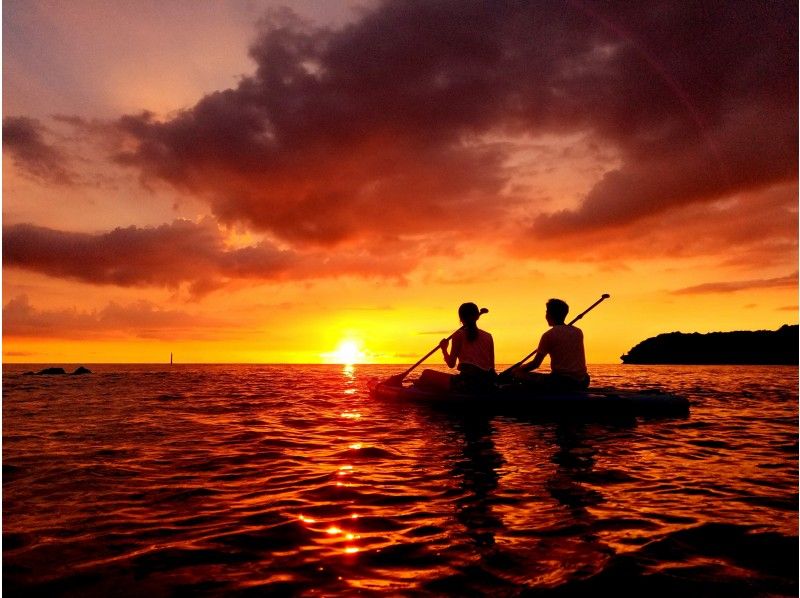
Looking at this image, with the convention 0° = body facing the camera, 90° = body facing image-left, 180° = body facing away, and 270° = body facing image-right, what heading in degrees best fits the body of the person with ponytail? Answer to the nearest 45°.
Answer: approximately 135°

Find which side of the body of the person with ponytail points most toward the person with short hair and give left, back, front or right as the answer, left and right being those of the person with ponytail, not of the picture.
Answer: back

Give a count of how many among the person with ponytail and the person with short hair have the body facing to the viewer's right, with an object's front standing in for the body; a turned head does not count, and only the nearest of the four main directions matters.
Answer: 0

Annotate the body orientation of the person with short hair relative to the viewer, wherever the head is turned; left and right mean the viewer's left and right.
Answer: facing away from the viewer and to the left of the viewer

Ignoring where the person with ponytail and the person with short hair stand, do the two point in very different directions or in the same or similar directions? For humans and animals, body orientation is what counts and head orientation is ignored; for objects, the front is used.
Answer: same or similar directions
